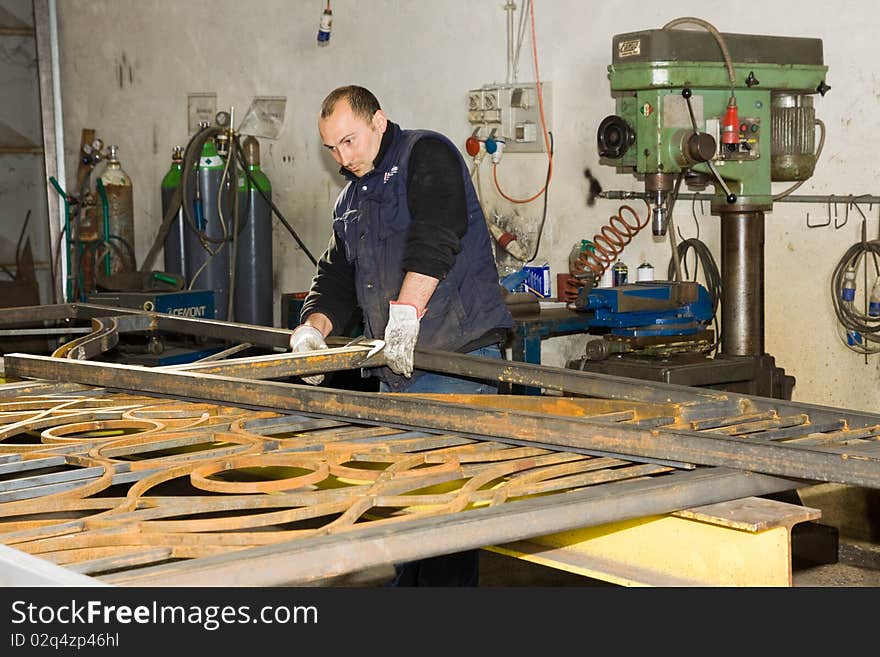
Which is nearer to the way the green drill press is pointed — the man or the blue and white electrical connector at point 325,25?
the man

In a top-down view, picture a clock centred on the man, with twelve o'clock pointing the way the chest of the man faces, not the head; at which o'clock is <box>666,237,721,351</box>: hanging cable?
The hanging cable is roughly at 6 o'clock from the man.

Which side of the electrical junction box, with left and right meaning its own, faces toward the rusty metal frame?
front

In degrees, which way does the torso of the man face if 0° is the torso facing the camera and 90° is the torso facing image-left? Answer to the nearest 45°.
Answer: approximately 45°

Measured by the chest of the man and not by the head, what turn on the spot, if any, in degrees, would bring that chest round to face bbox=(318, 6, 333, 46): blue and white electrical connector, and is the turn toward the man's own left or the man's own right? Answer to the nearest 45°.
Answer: approximately 135° to the man's own right

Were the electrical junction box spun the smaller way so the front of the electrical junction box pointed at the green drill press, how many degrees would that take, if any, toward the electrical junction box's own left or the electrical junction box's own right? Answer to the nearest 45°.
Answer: approximately 45° to the electrical junction box's own left

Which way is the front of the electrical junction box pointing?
toward the camera

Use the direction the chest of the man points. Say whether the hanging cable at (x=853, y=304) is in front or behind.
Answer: behind

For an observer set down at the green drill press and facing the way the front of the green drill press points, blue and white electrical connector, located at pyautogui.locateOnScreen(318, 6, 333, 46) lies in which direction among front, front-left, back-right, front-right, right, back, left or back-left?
right

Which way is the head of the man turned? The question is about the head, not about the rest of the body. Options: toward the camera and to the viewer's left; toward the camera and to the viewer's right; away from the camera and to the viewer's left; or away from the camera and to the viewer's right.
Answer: toward the camera and to the viewer's left

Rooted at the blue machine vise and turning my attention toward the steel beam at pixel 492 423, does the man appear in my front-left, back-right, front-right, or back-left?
front-right

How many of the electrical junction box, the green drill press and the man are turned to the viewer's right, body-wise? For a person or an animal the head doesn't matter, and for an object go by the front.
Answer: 0

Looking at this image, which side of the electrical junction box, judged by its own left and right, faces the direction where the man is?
front

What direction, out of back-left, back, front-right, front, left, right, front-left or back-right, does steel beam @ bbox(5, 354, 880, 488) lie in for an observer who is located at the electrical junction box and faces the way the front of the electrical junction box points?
front
